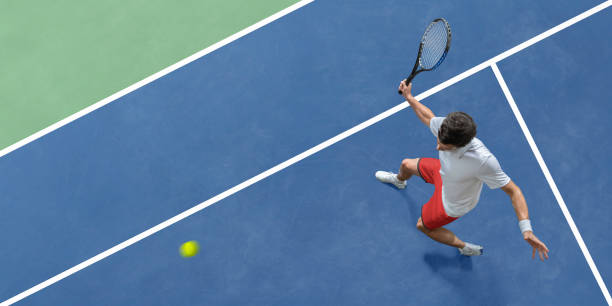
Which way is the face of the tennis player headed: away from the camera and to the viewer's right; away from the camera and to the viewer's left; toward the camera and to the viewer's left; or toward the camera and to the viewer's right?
toward the camera and to the viewer's left

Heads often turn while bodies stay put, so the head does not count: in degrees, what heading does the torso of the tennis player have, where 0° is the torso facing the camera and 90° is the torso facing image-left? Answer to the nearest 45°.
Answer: approximately 45°

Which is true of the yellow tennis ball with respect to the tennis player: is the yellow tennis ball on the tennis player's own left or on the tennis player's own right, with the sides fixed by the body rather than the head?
on the tennis player's own right
